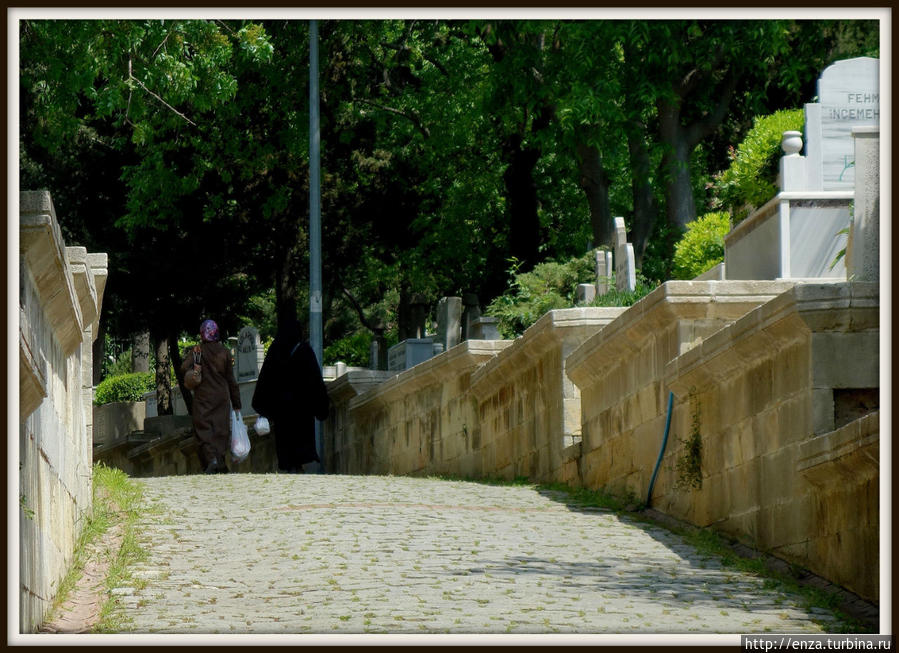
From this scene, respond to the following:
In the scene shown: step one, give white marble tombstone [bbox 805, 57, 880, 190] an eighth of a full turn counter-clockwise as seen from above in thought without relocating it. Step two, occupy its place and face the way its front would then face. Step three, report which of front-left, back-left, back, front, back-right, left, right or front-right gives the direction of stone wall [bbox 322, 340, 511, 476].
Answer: back

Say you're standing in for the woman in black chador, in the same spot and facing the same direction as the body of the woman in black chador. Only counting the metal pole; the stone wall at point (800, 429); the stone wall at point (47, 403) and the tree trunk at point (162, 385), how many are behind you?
2

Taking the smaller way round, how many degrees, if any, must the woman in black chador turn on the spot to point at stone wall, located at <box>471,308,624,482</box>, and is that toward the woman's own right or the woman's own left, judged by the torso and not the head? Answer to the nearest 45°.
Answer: approximately 135° to the woman's own right

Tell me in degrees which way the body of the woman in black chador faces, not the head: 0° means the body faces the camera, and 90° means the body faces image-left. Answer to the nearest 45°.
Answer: approximately 180°

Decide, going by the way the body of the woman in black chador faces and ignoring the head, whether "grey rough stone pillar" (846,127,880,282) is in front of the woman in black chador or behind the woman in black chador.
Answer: behind

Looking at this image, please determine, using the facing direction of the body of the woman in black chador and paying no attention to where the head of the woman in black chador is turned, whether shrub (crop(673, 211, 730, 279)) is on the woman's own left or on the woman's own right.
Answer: on the woman's own right

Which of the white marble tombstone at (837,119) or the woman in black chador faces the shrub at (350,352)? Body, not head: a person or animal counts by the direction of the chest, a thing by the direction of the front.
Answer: the woman in black chador

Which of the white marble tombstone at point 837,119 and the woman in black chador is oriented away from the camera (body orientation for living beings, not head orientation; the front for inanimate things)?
the woman in black chador

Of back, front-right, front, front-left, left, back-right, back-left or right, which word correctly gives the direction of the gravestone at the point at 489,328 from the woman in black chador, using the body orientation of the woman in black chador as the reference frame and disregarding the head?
front-right

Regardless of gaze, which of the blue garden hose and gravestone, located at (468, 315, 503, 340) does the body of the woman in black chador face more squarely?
the gravestone

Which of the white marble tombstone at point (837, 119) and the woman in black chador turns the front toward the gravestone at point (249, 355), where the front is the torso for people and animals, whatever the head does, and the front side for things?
the woman in black chador

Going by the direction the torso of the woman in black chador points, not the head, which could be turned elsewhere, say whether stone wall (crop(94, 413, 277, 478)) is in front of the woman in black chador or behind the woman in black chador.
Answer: in front

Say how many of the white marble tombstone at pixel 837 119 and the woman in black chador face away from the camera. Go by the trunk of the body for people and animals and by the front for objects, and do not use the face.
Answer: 1

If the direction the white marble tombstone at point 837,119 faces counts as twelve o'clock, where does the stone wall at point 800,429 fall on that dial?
The stone wall is roughly at 12 o'clock from the white marble tombstone.

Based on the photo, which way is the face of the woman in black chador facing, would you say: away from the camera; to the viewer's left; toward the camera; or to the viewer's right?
away from the camera

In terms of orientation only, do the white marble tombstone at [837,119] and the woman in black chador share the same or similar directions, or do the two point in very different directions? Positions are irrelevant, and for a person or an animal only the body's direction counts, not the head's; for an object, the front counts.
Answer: very different directions
